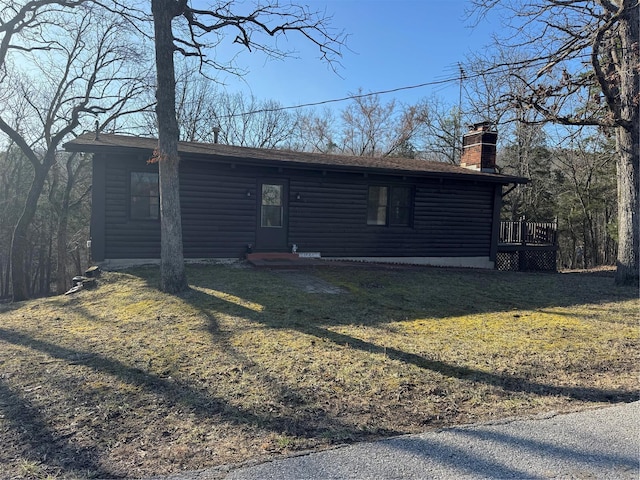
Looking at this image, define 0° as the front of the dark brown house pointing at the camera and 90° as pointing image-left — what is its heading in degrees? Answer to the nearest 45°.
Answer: approximately 0°

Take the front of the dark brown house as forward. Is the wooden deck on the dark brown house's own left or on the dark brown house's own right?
on the dark brown house's own left
